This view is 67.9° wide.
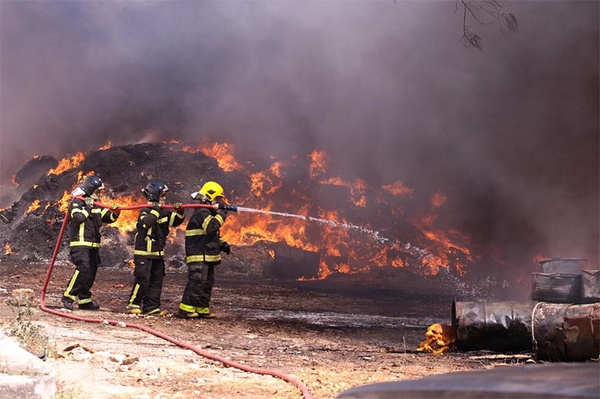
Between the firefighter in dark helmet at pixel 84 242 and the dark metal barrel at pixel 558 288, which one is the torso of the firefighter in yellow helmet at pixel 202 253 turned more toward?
the dark metal barrel

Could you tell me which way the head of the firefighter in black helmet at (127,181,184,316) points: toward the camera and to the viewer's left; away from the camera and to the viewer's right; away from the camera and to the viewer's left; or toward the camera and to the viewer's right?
away from the camera and to the viewer's right

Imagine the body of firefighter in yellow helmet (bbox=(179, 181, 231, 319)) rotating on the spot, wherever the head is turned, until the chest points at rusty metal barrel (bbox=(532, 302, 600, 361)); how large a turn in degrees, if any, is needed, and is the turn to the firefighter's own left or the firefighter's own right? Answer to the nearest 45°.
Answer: approximately 45° to the firefighter's own right

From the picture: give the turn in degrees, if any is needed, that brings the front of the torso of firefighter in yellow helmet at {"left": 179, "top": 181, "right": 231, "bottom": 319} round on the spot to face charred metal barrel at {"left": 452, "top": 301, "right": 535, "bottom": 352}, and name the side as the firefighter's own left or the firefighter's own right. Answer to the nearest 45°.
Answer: approximately 45° to the firefighter's own right

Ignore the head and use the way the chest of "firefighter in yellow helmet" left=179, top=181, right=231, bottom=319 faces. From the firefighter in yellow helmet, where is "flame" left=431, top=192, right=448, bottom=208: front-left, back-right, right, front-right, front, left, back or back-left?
front-left

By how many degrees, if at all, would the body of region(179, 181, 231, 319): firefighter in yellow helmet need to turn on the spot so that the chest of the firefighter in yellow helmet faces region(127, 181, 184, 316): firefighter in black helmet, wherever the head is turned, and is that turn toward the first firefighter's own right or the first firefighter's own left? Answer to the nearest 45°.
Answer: approximately 135° to the first firefighter's own left

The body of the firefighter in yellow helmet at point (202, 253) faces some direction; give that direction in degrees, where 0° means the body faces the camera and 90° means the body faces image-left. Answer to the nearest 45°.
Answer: approximately 270°

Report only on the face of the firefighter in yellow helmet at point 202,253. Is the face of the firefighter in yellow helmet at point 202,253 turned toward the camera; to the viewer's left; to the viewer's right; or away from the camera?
to the viewer's right

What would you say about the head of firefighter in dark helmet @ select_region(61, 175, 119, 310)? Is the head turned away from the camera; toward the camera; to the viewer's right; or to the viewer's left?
to the viewer's right

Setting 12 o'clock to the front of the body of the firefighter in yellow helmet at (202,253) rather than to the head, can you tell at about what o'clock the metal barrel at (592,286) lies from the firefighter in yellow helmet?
The metal barrel is roughly at 1 o'clock from the firefighter in yellow helmet.

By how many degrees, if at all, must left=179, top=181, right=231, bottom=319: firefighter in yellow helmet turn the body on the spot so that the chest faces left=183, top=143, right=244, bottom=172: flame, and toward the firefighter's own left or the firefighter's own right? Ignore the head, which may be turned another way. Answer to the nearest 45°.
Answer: approximately 90° to the firefighter's own left

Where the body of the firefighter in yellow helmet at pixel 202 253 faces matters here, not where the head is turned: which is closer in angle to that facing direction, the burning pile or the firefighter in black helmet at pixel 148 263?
the burning pile
